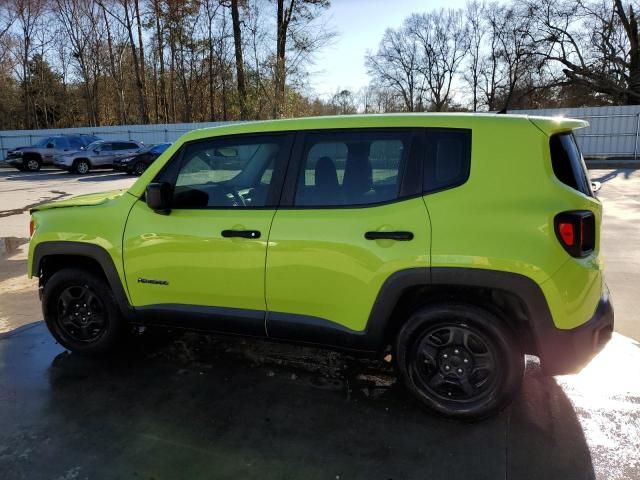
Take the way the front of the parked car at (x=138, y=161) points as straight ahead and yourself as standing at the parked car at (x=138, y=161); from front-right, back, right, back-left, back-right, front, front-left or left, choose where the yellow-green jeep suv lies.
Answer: front-left

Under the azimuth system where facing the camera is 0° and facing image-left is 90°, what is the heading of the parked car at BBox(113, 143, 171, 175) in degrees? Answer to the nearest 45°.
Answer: approximately 45°

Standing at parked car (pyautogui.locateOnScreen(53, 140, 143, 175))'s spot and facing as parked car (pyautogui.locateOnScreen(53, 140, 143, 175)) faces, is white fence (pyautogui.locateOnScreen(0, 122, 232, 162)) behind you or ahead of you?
behind

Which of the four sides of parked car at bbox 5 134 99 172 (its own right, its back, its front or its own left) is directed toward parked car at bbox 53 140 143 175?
left

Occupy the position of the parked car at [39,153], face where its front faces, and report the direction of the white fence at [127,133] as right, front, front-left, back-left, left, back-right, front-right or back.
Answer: back

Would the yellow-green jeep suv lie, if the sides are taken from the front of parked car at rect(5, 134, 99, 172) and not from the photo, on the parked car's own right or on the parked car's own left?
on the parked car's own left
